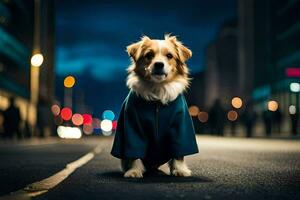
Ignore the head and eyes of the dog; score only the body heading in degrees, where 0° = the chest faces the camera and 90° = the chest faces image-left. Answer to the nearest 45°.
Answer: approximately 0°

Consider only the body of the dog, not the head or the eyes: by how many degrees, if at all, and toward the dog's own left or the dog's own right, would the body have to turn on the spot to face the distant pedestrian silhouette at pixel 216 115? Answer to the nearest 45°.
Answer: approximately 180°

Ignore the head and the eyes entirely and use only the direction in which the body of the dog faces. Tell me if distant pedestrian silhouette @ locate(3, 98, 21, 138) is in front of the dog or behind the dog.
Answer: behind

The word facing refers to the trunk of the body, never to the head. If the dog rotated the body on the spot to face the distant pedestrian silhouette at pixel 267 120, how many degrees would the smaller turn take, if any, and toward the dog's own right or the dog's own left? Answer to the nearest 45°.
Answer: approximately 180°
